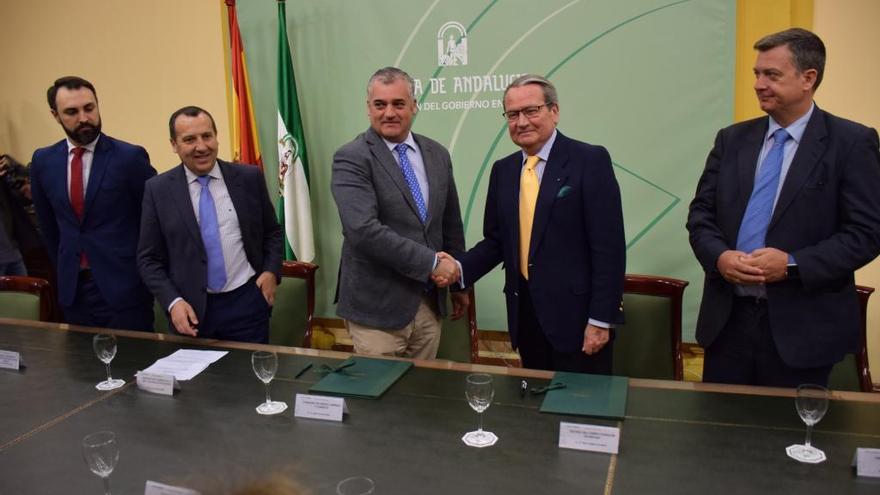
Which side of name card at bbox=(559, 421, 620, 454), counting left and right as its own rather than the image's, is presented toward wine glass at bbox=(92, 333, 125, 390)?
right

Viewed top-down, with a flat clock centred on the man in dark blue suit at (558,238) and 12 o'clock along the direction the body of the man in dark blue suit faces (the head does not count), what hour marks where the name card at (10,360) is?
The name card is roughly at 1 o'clock from the man in dark blue suit.

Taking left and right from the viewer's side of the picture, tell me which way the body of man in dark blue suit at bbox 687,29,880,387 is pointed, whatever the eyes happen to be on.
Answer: facing the viewer and to the left of the viewer

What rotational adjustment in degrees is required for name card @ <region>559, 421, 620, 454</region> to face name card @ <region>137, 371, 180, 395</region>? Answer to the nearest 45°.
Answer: approximately 90° to its right

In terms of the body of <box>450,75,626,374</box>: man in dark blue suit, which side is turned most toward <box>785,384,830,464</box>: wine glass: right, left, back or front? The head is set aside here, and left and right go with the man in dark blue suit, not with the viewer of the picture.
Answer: left

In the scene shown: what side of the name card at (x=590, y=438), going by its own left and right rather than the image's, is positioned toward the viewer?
front

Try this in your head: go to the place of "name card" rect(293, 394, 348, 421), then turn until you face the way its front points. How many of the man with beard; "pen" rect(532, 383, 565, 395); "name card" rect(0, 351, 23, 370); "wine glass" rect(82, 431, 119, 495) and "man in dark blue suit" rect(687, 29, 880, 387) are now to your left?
2

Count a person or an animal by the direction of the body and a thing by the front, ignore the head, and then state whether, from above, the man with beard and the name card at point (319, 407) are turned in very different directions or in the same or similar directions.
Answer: same or similar directions

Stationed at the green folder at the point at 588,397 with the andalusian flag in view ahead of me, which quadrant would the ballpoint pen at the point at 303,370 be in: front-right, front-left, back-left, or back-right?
front-left

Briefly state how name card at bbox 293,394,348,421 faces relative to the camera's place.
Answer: facing the viewer

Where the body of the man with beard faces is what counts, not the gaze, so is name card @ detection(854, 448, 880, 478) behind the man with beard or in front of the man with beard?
in front

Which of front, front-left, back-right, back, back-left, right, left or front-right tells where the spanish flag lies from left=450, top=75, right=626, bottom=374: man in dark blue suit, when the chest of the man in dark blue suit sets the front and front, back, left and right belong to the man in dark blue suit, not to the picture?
right

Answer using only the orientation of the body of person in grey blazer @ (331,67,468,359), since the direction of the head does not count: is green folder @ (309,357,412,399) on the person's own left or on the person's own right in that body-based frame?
on the person's own right

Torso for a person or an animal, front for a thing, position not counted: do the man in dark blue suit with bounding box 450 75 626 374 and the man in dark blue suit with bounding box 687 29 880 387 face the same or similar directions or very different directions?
same or similar directions

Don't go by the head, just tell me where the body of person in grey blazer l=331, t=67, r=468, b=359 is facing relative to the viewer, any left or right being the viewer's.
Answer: facing the viewer and to the right of the viewer
